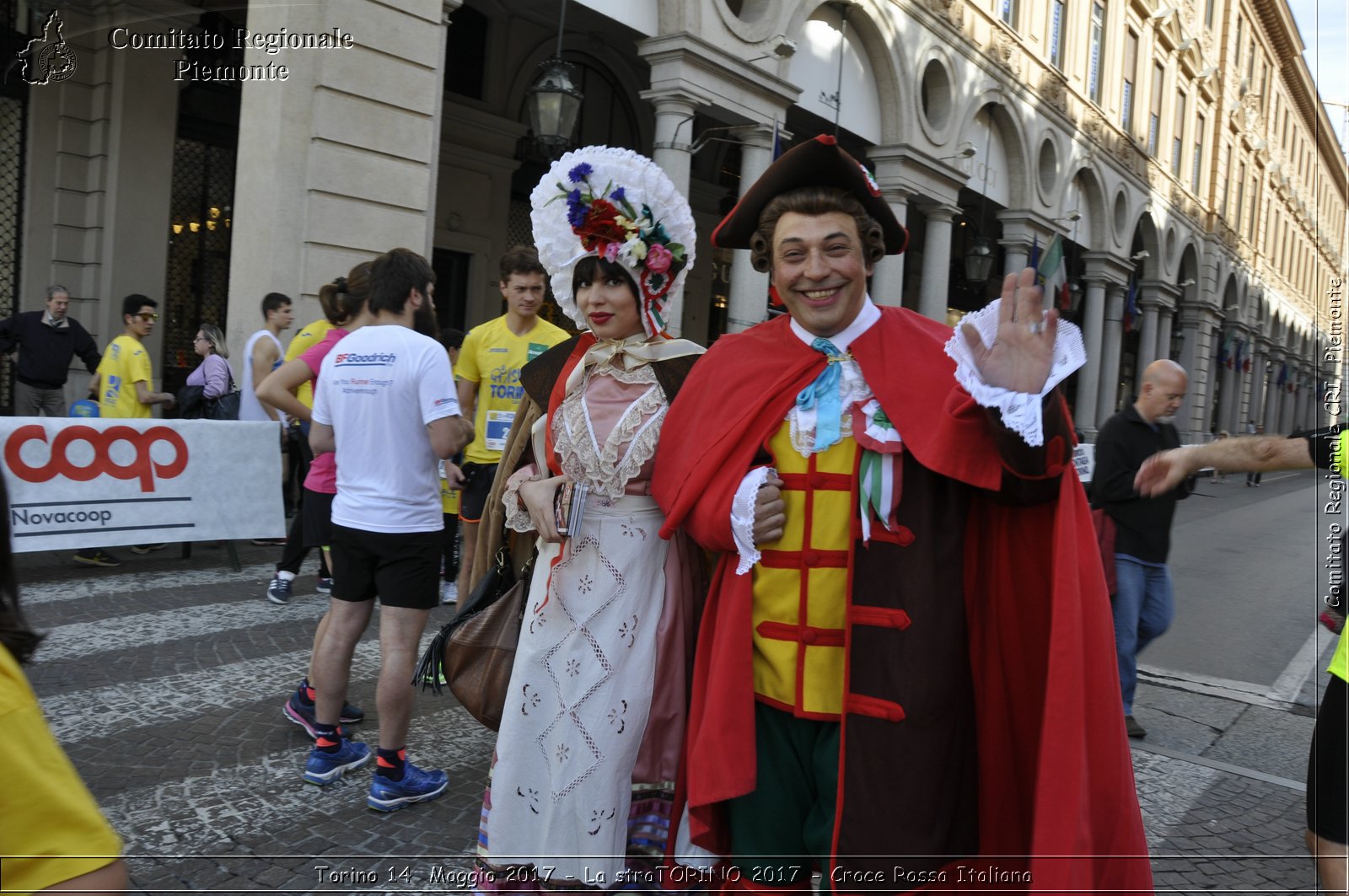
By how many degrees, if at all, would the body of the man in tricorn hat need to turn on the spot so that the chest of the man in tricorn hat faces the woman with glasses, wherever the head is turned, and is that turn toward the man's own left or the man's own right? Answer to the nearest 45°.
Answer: approximately 135° to the man's own right

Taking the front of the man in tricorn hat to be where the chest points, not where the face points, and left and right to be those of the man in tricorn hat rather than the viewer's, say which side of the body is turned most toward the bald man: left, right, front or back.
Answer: back

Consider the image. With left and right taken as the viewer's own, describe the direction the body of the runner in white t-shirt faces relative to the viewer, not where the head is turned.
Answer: facing away from the viewer and to the right of the viewer

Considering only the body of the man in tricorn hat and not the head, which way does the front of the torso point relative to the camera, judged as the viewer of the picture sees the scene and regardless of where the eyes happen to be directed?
toward the camera

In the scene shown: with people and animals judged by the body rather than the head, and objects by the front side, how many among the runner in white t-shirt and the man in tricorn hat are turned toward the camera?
1

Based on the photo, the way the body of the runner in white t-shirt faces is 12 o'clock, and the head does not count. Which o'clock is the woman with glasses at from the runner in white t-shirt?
The woman with glasses is roughly at 10 o'clock from the runner in white t-shirt.

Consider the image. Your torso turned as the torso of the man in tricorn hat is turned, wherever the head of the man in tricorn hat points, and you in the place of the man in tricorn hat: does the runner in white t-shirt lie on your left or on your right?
on your right

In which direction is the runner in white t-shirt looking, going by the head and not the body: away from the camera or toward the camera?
away from the camera

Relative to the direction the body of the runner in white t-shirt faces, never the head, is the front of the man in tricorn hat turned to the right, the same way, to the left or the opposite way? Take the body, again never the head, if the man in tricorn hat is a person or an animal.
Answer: the opposite way
